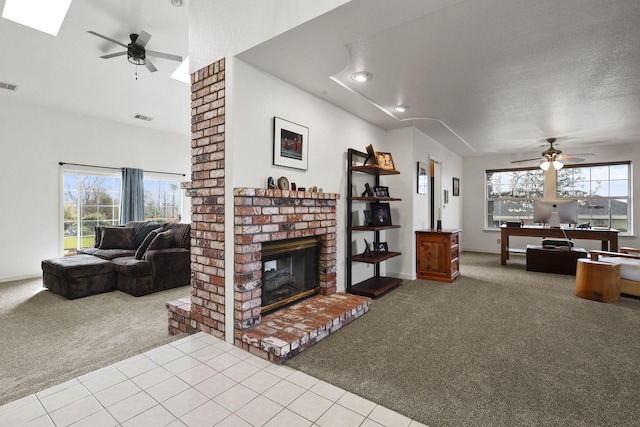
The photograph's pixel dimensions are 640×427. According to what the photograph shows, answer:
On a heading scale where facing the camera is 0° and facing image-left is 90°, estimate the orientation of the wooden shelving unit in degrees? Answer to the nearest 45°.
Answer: approximately 315°

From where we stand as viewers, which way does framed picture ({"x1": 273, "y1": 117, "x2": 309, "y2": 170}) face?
facing the viewer and to the right of the viewer

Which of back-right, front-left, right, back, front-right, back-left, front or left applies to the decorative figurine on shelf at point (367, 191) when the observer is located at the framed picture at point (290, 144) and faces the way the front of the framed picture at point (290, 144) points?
left

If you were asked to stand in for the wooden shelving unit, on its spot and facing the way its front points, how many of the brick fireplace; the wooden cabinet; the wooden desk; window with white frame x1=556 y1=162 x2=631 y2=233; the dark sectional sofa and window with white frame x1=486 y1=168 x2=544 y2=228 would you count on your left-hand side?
4

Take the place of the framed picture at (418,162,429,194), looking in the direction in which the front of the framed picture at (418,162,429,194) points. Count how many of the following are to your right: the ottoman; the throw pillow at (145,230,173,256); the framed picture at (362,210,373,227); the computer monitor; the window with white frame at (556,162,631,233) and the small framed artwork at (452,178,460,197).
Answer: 3
